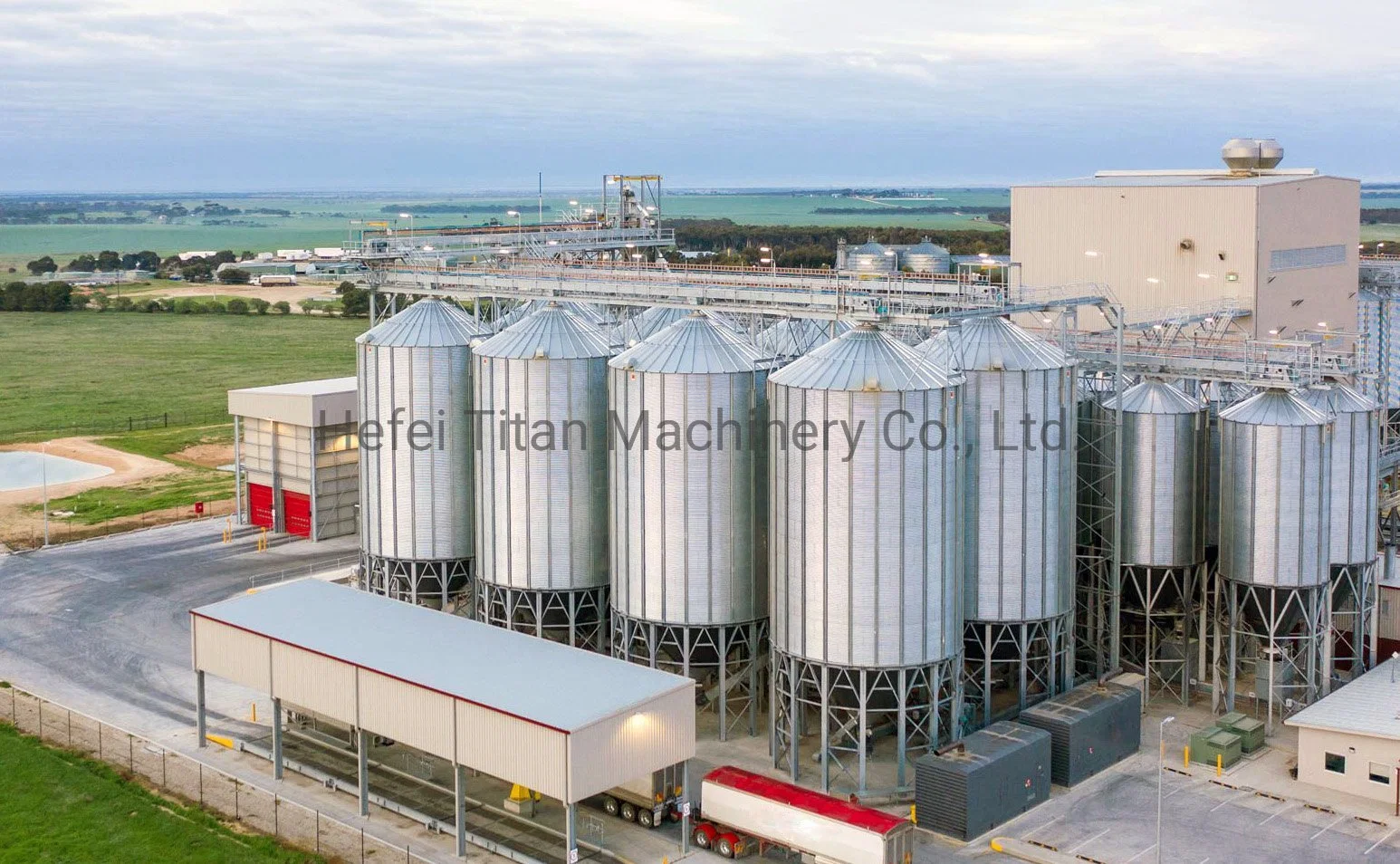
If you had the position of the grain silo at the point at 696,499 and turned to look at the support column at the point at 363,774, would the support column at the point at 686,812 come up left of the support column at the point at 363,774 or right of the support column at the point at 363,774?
left

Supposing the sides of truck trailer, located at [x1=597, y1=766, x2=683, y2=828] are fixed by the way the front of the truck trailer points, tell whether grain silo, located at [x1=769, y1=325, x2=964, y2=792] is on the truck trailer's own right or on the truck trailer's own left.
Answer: on the truck trailer's own right

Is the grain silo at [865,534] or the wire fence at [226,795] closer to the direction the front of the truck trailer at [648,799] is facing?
the wire fence

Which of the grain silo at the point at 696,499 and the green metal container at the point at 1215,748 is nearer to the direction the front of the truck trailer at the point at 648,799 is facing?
the grain silo

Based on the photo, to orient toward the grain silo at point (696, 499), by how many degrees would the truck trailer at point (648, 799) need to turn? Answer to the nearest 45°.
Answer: approximately 45° to its right

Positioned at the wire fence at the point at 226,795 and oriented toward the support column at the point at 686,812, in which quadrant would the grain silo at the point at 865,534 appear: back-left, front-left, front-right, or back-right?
front-left

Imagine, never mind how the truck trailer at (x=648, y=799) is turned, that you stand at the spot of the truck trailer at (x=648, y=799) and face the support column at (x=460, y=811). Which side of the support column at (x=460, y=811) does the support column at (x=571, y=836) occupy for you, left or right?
left

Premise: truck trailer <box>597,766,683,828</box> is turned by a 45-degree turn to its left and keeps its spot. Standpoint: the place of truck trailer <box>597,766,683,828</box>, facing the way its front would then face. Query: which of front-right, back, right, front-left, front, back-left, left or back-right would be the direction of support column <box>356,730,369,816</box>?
front

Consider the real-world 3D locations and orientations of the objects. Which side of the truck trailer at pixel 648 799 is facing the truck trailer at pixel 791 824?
back
